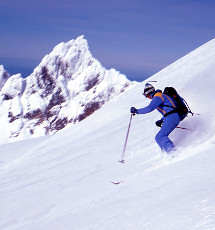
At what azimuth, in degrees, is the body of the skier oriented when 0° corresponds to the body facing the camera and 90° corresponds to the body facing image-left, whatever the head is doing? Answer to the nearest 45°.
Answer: approximately 90°
